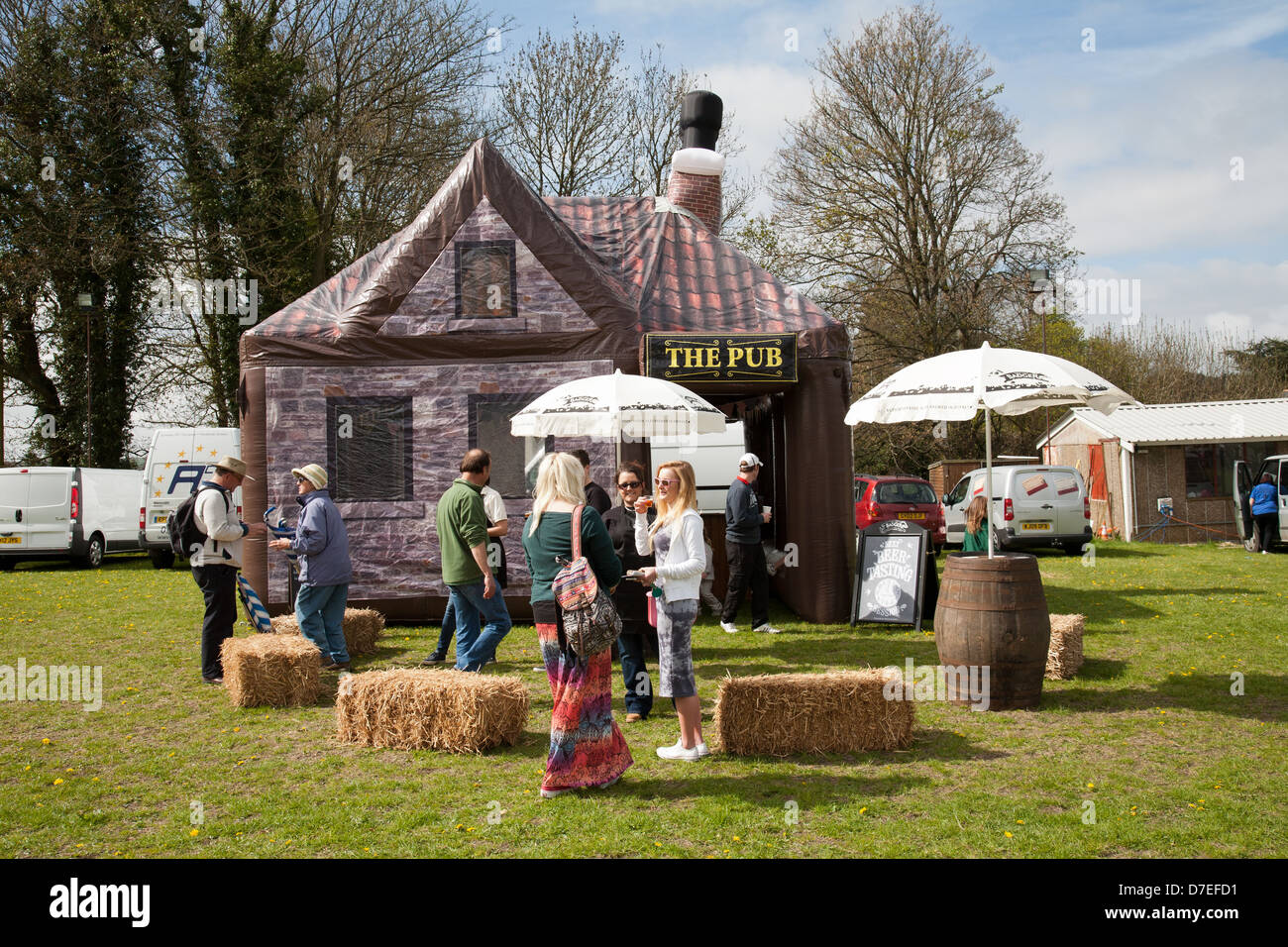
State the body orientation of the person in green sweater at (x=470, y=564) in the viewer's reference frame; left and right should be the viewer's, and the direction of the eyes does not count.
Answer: facing away from the viewer and to the right of the viewer

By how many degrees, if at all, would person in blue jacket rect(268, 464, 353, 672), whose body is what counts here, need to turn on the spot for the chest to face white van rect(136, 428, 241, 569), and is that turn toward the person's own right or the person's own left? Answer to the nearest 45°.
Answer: approximately 90° to the person's own right

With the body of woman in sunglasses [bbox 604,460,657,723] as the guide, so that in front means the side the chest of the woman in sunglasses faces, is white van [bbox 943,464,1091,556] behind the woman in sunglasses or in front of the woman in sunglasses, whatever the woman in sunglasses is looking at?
behind

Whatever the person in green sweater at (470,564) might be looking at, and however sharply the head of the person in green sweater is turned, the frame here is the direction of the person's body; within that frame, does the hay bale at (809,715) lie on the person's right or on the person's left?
on the person's right

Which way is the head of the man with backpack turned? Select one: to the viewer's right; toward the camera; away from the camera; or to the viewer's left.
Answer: to the viewer's right

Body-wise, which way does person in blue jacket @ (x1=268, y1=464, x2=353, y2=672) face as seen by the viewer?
to the viewer's left

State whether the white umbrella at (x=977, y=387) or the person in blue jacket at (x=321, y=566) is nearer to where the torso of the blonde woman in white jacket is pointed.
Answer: the person in blue jacket

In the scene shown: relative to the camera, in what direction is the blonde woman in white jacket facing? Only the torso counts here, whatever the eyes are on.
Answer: to the viewer's left

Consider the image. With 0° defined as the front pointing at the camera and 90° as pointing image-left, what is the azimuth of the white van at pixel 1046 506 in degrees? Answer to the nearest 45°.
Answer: approximately 135°
